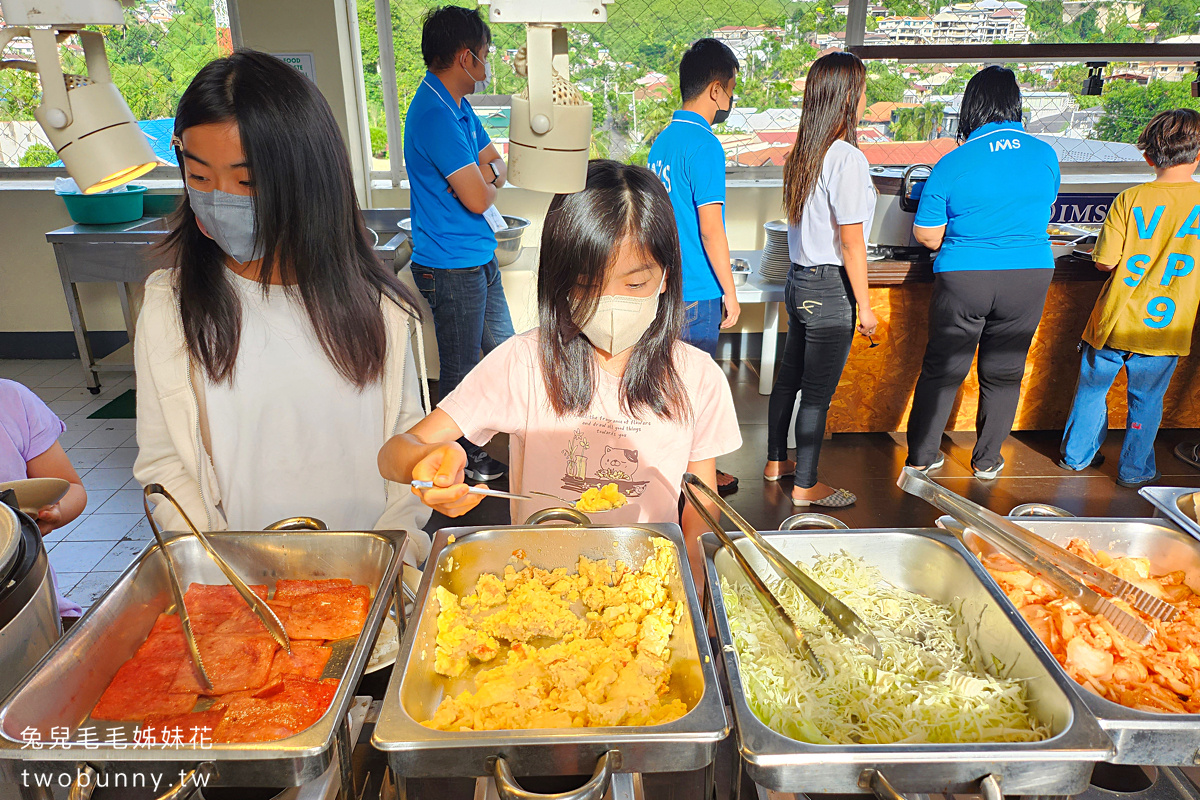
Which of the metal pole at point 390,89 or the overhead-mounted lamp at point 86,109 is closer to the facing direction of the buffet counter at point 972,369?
the overhead-mounted lamp

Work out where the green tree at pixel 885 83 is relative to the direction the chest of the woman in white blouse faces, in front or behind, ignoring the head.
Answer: in front

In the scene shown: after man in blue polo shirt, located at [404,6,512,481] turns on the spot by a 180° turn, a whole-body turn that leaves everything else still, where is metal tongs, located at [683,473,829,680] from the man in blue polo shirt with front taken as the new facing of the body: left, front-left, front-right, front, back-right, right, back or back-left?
left

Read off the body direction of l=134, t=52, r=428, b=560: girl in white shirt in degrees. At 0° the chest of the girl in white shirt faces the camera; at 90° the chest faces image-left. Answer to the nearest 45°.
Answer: approximately 0°

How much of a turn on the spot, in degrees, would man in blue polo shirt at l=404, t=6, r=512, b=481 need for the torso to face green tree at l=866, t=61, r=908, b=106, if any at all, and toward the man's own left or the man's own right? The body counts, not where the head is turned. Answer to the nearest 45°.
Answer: approximately 45° to the man's own left

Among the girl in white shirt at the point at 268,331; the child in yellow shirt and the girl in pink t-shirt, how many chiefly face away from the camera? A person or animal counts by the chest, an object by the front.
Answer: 1

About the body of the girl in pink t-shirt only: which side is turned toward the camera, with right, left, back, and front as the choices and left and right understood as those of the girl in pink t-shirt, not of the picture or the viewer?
front

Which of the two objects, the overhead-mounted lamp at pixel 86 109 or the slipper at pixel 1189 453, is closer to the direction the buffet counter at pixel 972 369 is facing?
the overhead-mounted lamp

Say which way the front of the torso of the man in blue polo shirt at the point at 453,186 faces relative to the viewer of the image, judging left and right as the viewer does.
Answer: facing to the right of the viewer

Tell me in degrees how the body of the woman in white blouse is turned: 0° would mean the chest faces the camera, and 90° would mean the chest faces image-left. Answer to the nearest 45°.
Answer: approximately 225°

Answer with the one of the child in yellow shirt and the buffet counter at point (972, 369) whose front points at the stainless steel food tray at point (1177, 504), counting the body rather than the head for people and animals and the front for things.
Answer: the buffet counter

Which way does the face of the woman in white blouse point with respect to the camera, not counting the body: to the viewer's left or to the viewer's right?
to the viewer's right

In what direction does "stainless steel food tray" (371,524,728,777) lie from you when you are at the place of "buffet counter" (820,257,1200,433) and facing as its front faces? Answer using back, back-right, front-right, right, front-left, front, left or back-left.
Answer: front

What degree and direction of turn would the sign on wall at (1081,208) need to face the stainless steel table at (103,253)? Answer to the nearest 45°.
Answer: approximately 45° to its right
